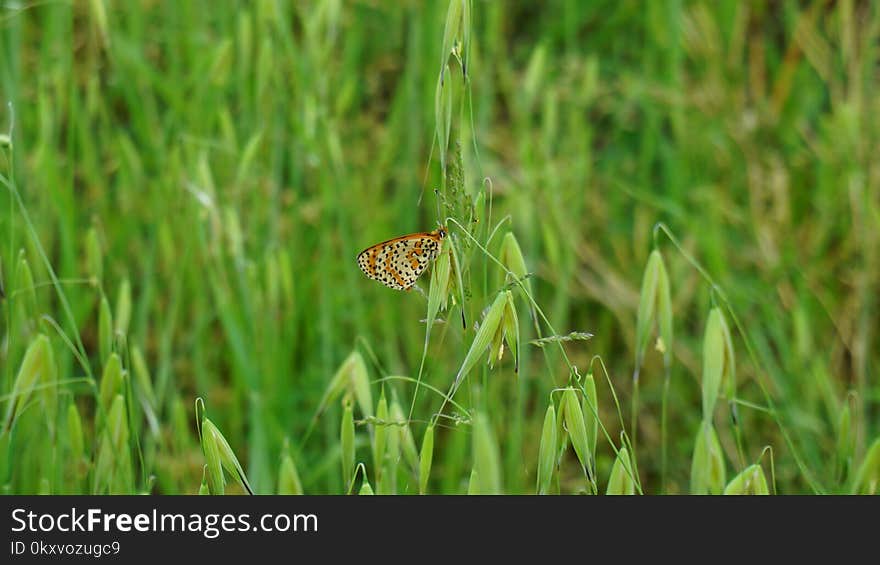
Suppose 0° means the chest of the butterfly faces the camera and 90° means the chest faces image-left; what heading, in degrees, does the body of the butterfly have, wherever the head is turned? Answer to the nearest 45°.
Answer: approximately 270°
